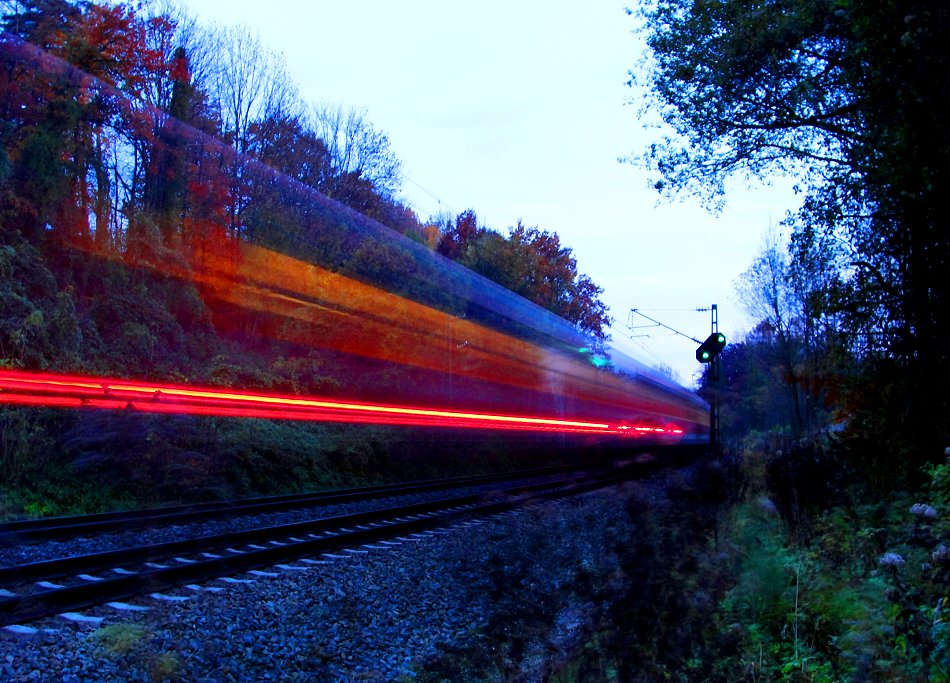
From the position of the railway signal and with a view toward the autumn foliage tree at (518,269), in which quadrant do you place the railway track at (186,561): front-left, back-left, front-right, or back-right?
back-left

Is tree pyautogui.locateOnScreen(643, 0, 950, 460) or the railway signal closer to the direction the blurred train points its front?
the railway signal

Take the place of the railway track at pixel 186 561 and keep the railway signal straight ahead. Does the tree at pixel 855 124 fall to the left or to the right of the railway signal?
right

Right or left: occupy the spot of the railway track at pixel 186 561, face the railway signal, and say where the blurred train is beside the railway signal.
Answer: left

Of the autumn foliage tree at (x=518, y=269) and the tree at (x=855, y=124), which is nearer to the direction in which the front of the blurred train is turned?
the autumn foliage tree

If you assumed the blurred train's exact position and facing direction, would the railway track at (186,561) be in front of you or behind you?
behind

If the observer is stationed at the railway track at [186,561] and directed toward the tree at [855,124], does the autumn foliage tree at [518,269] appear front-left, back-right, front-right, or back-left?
front-left

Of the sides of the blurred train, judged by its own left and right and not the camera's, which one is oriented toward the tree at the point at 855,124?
right

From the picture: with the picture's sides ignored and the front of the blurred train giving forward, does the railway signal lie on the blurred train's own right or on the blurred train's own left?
on the blurred train's own right

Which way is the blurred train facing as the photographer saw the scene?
facing away from the viewer and to the right of the viewer

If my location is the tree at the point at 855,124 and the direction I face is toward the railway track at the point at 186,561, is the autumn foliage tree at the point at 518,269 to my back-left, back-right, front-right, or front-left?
back-right

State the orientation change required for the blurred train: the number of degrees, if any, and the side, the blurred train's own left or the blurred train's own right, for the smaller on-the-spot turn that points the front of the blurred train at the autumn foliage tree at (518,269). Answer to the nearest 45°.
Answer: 0° — it already faces it

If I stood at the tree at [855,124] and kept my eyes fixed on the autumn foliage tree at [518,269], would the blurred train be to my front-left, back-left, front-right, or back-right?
front-left
